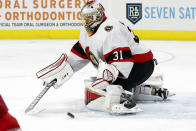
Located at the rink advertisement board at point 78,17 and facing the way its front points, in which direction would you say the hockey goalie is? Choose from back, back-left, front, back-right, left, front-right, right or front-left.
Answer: front

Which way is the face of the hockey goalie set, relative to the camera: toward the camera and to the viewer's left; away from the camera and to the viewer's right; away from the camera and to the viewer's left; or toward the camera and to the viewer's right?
toward the camera and to the viewer's left

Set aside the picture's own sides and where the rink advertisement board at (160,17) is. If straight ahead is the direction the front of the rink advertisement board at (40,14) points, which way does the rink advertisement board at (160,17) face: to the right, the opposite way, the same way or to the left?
the same way

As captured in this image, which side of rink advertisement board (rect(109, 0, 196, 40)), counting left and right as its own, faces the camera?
front

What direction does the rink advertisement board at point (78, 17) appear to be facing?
toward the camera

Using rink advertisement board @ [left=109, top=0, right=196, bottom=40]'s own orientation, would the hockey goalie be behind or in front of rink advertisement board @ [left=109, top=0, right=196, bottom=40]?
in front

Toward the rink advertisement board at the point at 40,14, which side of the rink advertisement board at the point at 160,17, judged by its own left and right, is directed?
right

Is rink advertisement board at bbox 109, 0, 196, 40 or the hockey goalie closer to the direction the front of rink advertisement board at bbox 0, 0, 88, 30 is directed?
the hockey goalie

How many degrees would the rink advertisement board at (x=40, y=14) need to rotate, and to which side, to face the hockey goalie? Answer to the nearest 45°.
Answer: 0° — it already faces them

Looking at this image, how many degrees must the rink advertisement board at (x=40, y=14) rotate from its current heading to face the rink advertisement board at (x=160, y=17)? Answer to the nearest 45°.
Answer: approximately 90° to its left

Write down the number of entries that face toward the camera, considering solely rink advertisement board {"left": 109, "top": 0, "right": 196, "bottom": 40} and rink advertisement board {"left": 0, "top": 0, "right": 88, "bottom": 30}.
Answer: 2
